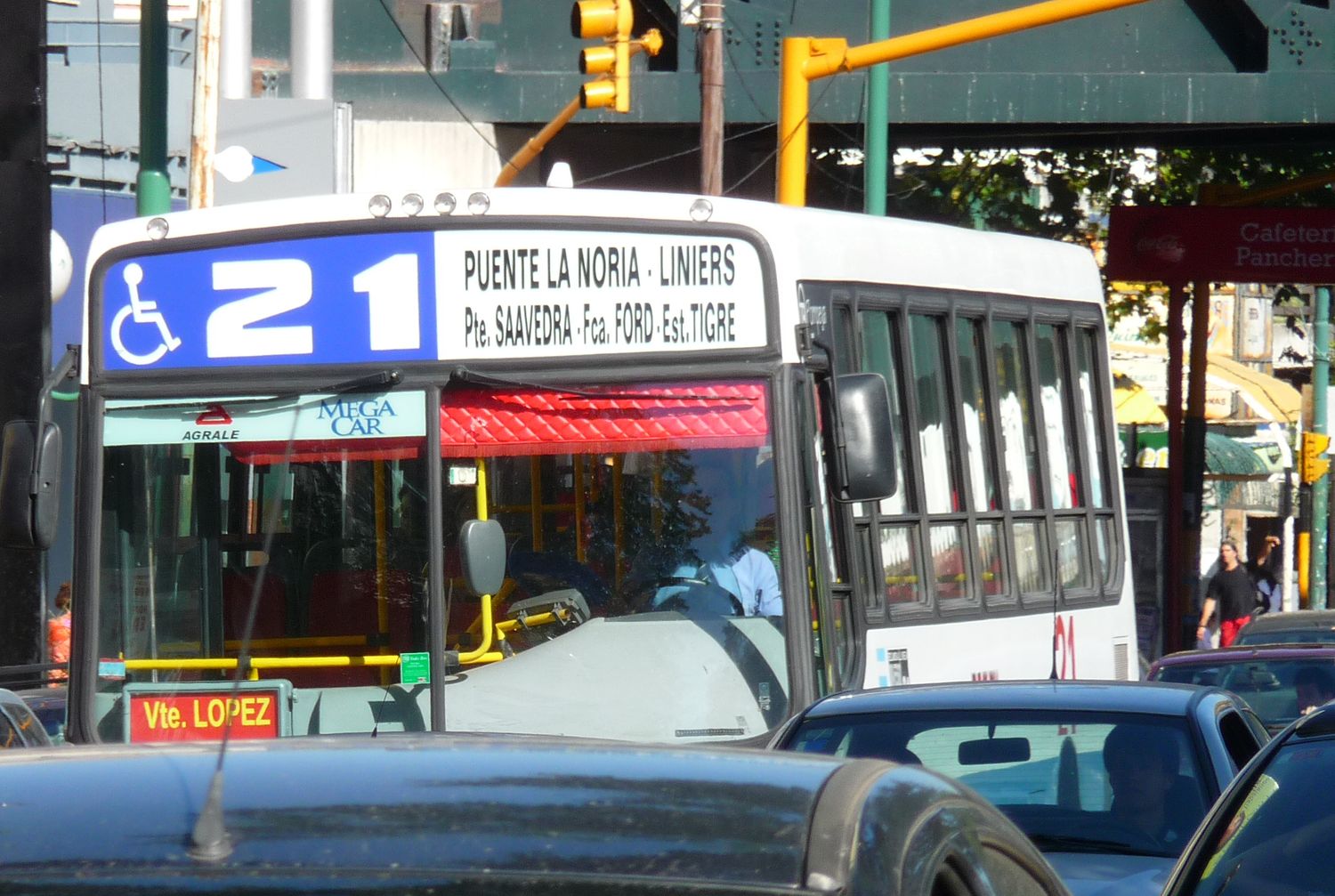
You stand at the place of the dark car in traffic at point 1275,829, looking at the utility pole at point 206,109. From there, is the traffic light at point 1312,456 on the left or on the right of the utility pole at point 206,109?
right

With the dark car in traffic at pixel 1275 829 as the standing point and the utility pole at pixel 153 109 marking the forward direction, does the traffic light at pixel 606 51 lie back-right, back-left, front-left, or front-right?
front-right

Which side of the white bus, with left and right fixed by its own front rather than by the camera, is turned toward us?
front

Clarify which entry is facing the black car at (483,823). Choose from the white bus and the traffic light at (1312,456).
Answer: the white bus

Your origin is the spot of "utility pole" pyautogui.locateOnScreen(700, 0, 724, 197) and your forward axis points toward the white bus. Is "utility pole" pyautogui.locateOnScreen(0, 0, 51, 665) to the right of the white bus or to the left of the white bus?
right

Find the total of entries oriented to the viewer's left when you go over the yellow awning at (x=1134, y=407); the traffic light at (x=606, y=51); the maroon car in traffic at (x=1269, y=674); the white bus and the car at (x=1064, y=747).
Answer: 1

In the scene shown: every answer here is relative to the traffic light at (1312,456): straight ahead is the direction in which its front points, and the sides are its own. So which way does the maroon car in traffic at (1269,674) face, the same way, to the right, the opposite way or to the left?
to the right
